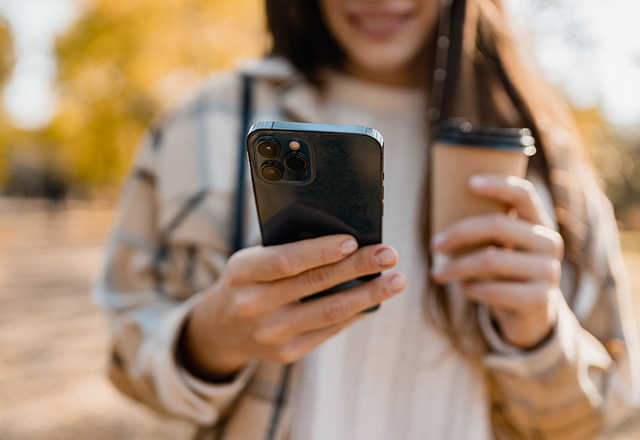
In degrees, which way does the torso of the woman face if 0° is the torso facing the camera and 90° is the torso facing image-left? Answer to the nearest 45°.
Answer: approximately 0°

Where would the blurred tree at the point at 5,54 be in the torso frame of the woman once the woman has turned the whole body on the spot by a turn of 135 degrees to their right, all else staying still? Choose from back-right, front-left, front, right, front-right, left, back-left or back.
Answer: front

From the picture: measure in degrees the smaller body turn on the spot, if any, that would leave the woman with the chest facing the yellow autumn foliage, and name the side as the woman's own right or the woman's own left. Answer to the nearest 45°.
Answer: approximately 135° to the woman's own right
